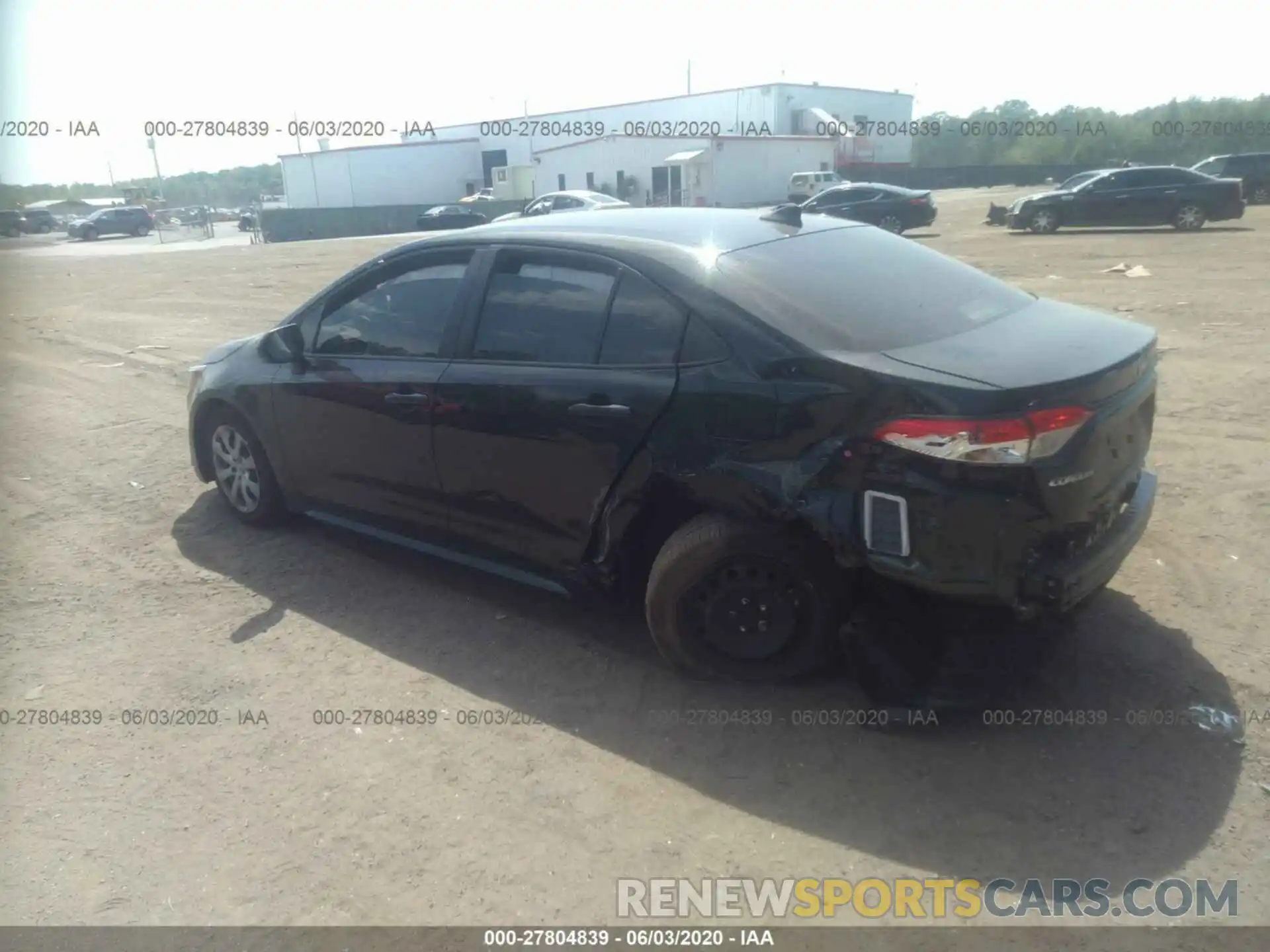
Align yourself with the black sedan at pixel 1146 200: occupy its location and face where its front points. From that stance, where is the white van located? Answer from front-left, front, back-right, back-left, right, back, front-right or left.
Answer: front-right

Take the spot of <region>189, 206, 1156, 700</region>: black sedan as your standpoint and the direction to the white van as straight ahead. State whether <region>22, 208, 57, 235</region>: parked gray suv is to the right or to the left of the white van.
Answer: left

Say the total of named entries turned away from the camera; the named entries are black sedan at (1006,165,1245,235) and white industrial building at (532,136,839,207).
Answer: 0

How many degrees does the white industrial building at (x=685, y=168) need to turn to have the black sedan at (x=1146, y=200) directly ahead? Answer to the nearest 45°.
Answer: approximately 90° to its left

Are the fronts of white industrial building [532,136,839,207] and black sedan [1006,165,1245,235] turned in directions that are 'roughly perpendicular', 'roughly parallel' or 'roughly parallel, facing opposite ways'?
roughly perpendicular

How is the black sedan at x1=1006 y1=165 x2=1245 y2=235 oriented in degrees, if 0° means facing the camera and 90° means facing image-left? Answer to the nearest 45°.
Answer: approximately 90°

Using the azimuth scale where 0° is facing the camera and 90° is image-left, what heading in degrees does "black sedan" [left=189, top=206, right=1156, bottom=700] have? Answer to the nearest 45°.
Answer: approximately 135°

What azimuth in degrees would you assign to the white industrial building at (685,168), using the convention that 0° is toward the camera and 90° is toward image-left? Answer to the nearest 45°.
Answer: approximately 45°

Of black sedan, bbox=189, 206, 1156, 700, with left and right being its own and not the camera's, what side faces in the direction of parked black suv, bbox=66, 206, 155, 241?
front

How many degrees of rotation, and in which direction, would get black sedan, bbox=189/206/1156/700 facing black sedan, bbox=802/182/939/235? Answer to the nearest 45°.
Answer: approximately 45° to its right

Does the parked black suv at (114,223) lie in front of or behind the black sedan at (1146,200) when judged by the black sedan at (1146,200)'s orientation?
in front
